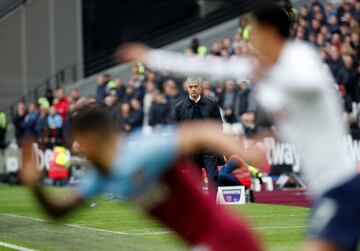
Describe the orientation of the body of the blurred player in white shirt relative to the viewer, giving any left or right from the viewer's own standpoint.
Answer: facing to the left of the viewer

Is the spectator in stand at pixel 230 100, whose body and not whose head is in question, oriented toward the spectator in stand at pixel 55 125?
no

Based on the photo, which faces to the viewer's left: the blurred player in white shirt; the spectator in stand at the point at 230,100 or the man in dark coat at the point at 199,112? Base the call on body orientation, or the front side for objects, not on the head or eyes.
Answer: the blurred player in white shirt

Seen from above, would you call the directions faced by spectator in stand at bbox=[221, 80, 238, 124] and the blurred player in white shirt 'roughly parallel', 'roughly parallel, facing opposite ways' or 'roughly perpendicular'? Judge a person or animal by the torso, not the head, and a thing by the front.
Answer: roughly perpendicular

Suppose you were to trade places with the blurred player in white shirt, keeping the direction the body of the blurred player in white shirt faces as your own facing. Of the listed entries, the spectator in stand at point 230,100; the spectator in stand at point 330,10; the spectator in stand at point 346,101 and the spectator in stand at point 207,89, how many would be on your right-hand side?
4

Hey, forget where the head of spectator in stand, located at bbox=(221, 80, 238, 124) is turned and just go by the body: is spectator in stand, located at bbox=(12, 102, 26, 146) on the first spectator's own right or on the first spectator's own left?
on the first spectator's own right

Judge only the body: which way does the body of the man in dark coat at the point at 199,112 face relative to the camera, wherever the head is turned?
toward the camera

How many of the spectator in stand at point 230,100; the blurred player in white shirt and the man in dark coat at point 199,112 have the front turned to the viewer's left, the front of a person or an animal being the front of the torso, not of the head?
1

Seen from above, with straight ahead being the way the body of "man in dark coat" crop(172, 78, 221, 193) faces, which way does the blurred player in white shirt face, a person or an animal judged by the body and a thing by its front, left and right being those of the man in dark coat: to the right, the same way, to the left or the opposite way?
to the right

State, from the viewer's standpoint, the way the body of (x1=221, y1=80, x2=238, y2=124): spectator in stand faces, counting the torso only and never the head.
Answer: toward the camera

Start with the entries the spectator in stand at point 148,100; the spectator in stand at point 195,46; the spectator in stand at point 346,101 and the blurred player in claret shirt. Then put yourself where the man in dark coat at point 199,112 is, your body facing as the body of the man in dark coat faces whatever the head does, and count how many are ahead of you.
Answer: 1

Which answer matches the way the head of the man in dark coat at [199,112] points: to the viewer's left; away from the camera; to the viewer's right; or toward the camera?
toward the camera

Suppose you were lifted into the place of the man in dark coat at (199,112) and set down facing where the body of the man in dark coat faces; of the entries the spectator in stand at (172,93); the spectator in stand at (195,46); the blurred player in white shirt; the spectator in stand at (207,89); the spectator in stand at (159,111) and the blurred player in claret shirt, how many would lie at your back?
4

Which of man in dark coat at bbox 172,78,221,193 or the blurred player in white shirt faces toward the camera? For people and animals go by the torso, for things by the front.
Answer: the man in dark coat

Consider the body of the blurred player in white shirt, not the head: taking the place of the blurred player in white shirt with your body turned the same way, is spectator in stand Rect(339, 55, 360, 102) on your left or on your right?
on your right

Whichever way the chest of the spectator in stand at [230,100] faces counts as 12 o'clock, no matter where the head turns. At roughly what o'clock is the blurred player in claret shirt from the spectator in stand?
The blurred player in claret shirt is roughly at 12 o'clock from the spectator in stand.

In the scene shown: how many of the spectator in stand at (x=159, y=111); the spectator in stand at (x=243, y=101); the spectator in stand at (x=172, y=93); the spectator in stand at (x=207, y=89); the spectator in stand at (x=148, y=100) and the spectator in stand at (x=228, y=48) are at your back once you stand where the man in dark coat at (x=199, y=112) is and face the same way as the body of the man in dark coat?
6

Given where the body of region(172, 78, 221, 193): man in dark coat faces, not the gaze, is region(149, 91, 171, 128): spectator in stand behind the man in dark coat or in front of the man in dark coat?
behind
